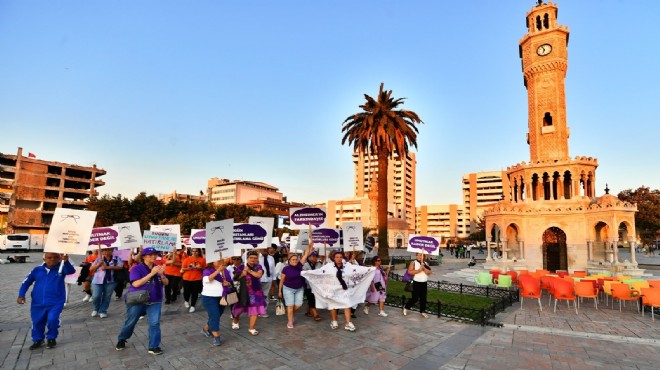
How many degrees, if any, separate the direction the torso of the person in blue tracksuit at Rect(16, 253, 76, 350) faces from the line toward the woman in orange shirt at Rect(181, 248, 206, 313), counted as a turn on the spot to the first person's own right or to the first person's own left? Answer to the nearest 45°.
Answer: approximately 135° to the first person's own left

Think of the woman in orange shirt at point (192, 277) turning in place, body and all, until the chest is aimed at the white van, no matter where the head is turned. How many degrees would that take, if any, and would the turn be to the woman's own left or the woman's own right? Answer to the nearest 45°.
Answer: approximately 135° to the woman's own right

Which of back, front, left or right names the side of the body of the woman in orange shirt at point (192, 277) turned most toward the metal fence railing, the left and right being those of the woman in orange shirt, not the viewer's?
left

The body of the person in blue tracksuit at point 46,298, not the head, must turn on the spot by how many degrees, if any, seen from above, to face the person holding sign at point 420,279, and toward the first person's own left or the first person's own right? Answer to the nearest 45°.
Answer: approximately 90° to the first person's own left

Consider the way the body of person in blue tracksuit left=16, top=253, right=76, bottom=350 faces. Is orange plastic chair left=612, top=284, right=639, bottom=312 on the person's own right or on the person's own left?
on the person's own left

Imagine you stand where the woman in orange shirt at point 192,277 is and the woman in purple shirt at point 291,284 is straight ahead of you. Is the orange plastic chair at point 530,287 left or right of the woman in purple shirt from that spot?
left

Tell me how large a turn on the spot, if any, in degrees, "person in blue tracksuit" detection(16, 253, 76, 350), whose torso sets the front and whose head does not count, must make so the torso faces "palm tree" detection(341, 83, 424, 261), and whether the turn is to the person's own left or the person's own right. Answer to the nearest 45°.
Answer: approximately 135° to the person's own left

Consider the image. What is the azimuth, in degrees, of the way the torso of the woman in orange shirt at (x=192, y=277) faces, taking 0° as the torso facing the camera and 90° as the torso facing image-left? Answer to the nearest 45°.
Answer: approximately 0°

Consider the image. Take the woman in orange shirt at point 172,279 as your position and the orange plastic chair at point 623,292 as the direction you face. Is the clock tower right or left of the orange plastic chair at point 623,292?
left

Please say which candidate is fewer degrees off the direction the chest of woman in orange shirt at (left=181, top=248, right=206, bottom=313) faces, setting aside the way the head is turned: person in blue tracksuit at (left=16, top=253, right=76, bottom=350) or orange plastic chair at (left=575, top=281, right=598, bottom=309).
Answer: the person in blue tracksuit

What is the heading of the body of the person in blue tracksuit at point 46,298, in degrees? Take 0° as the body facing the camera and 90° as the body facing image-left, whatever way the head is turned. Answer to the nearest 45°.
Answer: approximately 0°

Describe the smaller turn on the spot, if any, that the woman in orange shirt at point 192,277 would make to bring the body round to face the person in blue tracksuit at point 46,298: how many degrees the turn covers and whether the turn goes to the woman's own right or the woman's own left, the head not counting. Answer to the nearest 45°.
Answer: approximately 45° to the woman's own right
